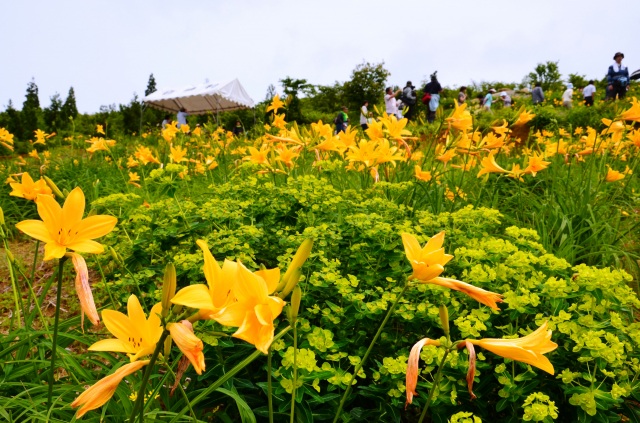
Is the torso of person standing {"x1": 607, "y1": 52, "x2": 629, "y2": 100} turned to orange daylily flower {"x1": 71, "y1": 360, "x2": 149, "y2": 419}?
yes

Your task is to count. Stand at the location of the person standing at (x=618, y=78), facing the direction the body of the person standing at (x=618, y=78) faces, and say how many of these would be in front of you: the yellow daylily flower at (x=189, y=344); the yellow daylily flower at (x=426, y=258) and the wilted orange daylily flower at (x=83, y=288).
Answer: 3

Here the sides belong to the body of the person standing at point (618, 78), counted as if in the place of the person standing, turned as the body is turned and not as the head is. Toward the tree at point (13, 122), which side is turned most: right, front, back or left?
right

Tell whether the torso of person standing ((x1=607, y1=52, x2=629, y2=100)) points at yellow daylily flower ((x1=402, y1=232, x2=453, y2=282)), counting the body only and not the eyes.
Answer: yes

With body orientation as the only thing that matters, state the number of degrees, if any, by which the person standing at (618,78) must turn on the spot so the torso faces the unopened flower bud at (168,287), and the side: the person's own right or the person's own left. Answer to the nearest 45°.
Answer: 0° — they already face it

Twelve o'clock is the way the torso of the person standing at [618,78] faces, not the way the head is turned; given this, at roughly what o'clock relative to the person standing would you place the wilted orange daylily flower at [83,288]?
The wilted orange daylily flower is roughly at 12 o'clock from the person standing.

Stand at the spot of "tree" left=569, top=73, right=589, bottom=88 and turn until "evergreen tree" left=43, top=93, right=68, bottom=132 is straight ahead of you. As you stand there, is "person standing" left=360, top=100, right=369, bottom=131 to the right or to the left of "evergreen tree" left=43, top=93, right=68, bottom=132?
left

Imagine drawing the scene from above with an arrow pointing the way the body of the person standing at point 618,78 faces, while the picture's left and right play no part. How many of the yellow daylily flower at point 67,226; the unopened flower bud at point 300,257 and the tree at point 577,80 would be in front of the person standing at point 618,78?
2

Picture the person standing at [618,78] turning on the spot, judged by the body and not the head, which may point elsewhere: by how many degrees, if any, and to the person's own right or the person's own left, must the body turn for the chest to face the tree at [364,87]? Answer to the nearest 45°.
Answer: approximately 135° to the person's own right

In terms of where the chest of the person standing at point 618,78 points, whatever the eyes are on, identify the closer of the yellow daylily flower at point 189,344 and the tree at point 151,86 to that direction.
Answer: the yellow daylily flower

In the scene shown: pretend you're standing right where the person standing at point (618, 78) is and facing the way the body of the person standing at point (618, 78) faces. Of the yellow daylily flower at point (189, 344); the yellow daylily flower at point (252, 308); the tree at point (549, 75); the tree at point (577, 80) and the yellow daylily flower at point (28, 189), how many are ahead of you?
3

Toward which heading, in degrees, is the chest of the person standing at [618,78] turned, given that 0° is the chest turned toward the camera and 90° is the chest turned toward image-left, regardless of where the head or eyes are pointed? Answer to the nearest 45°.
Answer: approximately 0°

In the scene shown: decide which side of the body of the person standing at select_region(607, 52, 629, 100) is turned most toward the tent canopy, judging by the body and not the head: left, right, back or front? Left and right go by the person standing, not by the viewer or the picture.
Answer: right
